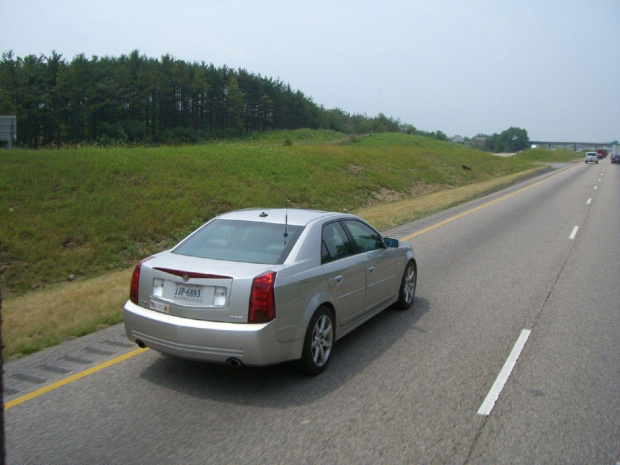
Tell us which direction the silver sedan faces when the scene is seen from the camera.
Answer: facing away from the viewer and to the right of the viewer
